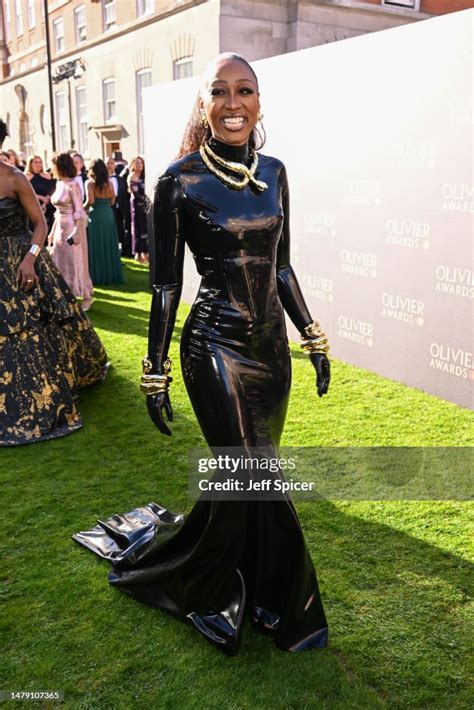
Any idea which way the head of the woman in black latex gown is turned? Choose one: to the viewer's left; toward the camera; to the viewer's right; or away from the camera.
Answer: toward the camera

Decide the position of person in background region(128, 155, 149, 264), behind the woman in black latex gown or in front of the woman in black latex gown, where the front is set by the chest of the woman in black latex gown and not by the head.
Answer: behind

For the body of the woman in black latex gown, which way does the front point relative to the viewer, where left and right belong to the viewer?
facing the viewer and to the right of the viewer

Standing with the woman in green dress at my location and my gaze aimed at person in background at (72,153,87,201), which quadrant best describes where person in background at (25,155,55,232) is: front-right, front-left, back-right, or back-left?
front-left

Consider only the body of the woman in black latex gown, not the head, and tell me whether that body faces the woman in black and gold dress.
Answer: no

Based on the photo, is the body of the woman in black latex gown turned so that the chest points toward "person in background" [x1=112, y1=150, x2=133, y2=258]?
no

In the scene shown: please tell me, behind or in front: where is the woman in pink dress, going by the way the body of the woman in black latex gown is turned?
behind
